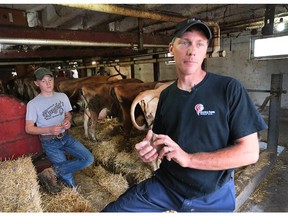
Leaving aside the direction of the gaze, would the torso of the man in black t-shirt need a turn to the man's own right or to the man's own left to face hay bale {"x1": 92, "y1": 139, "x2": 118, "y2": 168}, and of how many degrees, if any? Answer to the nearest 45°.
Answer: approximately 90° to the man's own right

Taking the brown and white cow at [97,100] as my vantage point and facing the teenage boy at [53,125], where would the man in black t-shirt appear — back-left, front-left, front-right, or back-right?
front-left

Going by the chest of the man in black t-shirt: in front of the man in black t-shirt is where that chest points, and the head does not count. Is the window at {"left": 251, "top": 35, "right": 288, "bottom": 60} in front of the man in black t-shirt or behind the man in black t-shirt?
behind

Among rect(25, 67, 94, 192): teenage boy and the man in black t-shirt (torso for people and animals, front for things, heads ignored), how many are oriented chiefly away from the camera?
0

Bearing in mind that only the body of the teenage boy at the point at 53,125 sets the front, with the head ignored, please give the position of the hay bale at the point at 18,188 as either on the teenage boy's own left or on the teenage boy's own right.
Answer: on the teenage boy's own right

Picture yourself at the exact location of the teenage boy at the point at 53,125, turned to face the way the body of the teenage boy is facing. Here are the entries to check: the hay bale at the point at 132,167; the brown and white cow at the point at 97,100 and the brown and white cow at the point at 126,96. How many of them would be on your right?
0

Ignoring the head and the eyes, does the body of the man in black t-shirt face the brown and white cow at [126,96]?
no

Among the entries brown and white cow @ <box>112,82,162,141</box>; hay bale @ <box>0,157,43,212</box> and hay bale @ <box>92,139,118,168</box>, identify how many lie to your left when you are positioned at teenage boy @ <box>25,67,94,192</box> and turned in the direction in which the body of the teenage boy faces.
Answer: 2

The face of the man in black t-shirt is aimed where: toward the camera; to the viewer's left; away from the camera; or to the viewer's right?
toward the camera

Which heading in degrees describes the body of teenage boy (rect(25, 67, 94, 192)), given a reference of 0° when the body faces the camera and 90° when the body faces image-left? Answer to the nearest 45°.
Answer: approximately 315°

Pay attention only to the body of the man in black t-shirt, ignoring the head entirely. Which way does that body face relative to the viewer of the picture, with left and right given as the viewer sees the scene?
facing the viewer and to the left of the viewer

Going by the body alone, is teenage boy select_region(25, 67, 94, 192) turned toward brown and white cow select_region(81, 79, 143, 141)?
no
